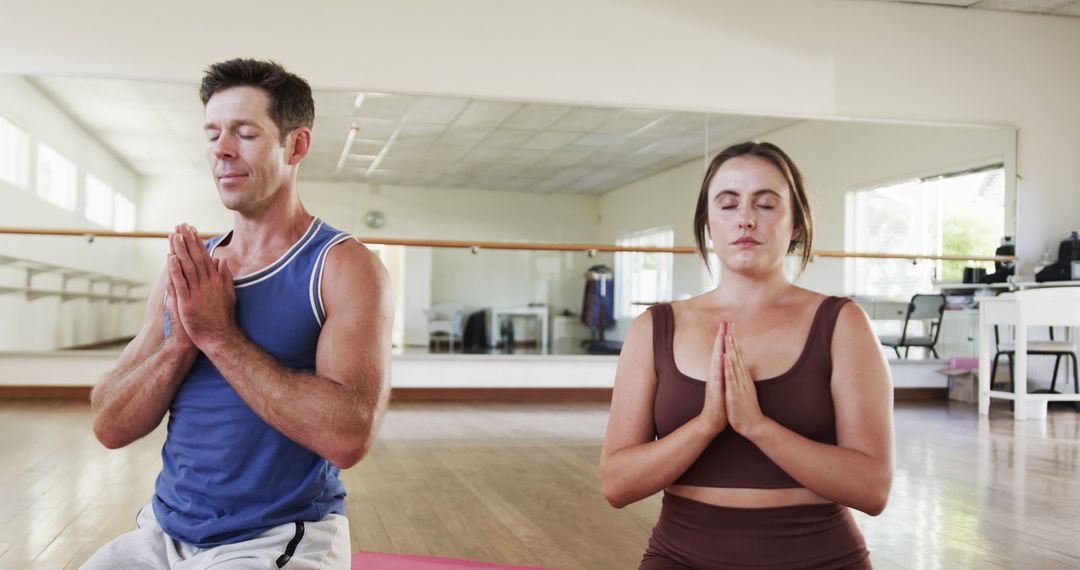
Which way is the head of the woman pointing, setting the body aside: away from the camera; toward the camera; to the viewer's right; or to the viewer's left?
toward the camera

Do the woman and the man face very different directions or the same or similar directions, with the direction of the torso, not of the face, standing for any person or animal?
same or similar directions

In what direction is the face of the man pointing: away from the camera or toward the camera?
toward the camera

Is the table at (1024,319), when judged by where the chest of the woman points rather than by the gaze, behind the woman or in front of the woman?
behind

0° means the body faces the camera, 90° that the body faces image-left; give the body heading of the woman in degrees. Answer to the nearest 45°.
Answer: approximately 0°

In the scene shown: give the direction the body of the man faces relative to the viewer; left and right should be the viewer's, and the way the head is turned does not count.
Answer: facing the viewer and to the left of the viewer

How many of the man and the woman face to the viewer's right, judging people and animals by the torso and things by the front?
0

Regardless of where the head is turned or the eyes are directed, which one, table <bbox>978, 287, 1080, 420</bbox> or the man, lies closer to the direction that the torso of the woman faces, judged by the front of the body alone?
the man

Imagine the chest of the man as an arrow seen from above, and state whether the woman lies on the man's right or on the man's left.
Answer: on the man's left
